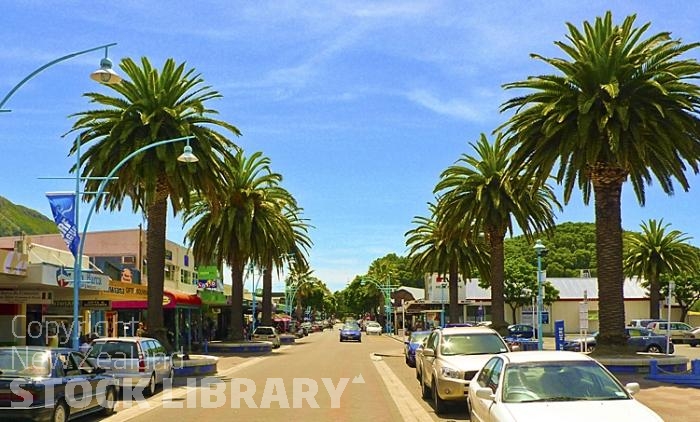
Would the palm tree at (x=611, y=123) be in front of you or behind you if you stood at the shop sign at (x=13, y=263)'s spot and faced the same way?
in front

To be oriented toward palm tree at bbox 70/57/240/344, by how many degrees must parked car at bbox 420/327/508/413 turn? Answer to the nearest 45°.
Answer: approximately 135° to its right

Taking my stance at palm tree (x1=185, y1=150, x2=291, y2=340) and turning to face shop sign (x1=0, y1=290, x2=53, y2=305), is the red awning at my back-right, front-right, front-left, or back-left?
front-right

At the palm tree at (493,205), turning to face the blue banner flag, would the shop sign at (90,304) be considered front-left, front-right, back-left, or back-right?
front-right

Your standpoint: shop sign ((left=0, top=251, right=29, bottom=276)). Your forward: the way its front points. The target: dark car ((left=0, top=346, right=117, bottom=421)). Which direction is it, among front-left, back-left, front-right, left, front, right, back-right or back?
front-right

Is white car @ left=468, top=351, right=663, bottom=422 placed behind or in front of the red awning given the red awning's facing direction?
in front

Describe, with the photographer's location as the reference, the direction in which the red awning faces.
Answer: facing the viewer and to the right of the viewer

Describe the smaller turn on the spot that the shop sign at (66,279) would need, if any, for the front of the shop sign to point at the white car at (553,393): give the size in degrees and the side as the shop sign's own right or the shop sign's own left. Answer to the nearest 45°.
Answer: approximately 45° to the shop sign's own right

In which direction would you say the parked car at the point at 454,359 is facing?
toward the camera

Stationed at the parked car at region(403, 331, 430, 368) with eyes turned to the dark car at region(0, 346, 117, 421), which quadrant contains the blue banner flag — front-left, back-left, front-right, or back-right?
front-right

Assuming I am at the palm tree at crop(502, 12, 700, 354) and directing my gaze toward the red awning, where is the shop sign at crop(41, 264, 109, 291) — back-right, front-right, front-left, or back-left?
front-left

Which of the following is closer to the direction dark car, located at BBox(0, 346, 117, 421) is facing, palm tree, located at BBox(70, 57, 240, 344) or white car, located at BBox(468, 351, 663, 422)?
the palm tree

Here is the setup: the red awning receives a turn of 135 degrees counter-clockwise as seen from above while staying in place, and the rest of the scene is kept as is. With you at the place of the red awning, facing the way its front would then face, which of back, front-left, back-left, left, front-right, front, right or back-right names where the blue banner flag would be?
back
